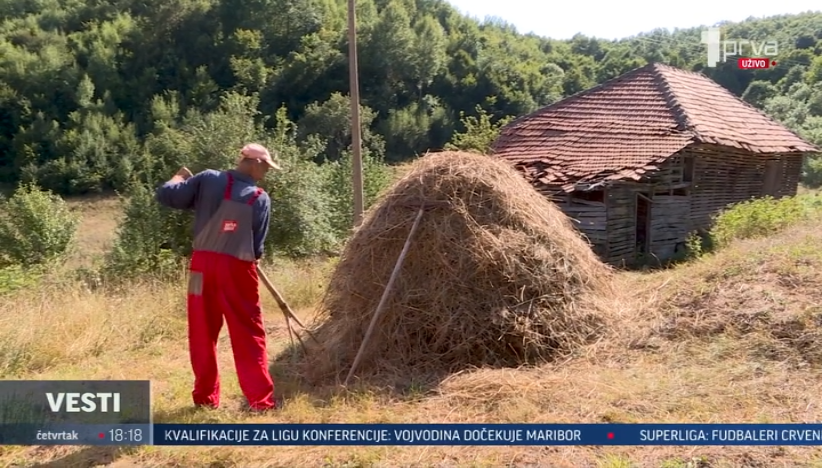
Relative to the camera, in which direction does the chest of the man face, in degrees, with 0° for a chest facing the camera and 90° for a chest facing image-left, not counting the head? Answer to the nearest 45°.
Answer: approximately 180°

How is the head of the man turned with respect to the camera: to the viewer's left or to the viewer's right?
to the viewer's right

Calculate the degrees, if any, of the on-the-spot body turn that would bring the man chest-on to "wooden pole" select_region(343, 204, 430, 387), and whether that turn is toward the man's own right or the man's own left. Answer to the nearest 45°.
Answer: approximately 45° to the man's own right

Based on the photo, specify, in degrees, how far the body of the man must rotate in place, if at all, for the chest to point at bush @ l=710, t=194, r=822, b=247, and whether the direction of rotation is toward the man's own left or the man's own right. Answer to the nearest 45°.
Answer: approximately 45° to the man's own right
